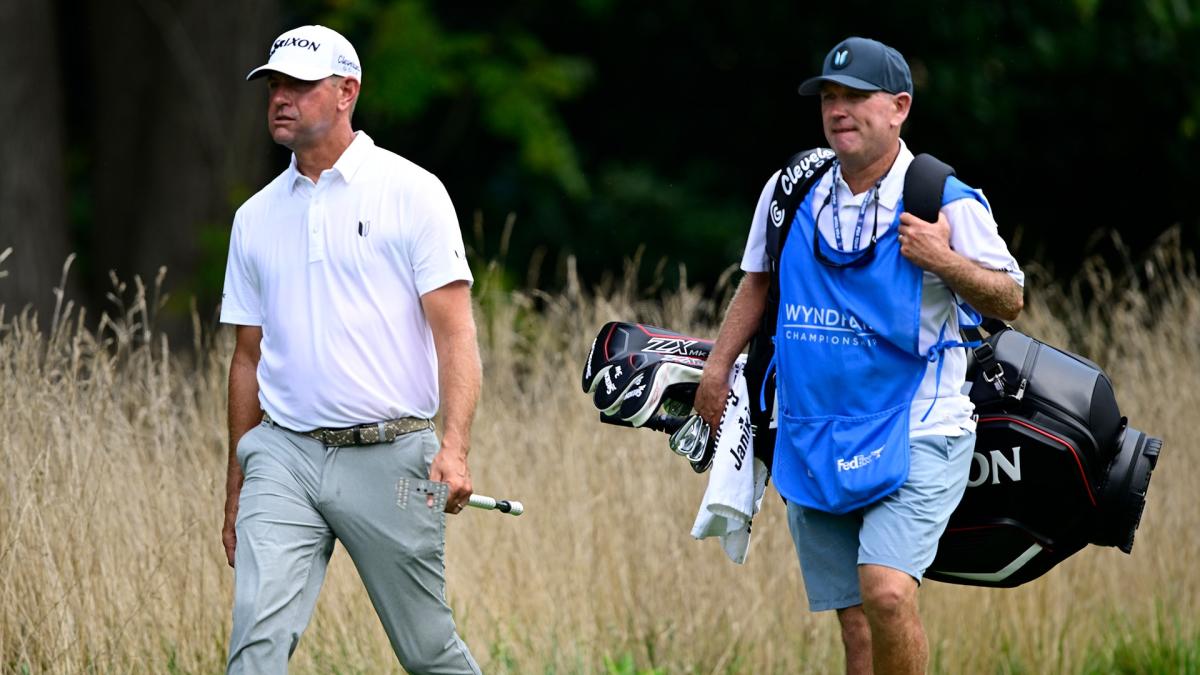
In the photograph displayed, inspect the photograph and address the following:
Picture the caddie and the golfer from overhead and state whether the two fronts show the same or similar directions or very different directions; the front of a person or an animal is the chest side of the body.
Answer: same or similar directions

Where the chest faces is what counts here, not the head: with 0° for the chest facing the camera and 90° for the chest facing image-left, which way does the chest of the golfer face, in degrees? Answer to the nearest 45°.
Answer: approximately 45°

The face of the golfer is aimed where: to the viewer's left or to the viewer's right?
to the viewer's left

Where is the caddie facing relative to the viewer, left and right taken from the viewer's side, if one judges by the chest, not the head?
facing the viewer and to the left of the viewer

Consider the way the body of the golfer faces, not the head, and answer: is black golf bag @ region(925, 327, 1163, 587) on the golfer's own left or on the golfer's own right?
on the golfer's own left

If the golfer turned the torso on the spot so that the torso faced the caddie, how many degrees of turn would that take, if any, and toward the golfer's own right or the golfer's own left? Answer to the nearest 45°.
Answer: approximately 135° to the golfer's own left

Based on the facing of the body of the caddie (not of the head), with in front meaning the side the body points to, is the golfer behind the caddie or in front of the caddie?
in front

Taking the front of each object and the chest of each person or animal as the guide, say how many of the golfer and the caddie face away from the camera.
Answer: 0
